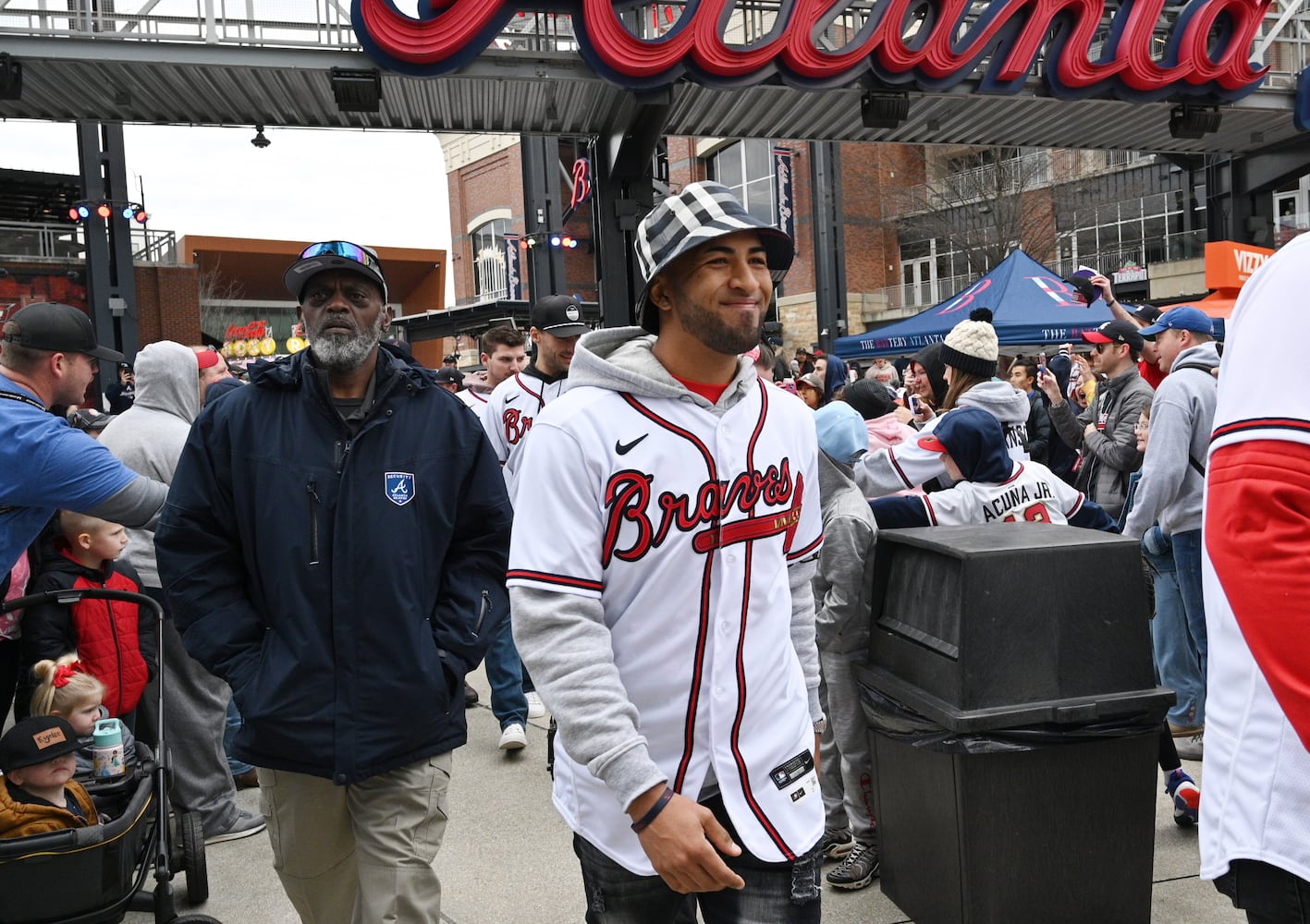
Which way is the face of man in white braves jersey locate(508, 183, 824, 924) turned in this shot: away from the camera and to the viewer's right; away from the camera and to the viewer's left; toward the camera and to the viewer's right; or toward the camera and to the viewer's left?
toward the camera and to the viewer's right

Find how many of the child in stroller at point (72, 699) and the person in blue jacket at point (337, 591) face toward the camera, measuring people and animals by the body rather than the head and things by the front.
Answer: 1

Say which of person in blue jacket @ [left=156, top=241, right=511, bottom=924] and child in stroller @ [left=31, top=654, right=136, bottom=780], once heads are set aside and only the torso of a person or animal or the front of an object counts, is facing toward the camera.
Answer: the person in blue jacket

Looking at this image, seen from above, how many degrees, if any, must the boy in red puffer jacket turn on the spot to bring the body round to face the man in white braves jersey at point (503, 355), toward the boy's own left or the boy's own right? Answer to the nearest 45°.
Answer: approximately 90° to the boy's own left

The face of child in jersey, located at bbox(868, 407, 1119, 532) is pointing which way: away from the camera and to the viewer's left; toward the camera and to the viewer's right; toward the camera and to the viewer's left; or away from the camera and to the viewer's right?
away from the camera and to the viewer's left

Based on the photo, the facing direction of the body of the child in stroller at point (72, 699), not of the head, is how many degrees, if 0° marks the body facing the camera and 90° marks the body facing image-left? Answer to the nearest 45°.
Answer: approximately 270°

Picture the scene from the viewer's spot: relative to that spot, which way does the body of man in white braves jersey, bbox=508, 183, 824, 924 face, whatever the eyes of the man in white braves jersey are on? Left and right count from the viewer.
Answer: facing the viewer and to the right of the viewer

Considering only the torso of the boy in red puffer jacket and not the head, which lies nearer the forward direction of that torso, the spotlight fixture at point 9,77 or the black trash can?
the black trash can

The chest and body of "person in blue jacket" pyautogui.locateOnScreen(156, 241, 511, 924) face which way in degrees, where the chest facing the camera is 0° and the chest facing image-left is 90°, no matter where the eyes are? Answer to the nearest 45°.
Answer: approximately 0°

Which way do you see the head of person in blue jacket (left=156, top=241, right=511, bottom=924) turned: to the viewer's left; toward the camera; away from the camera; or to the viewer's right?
toward the camera
